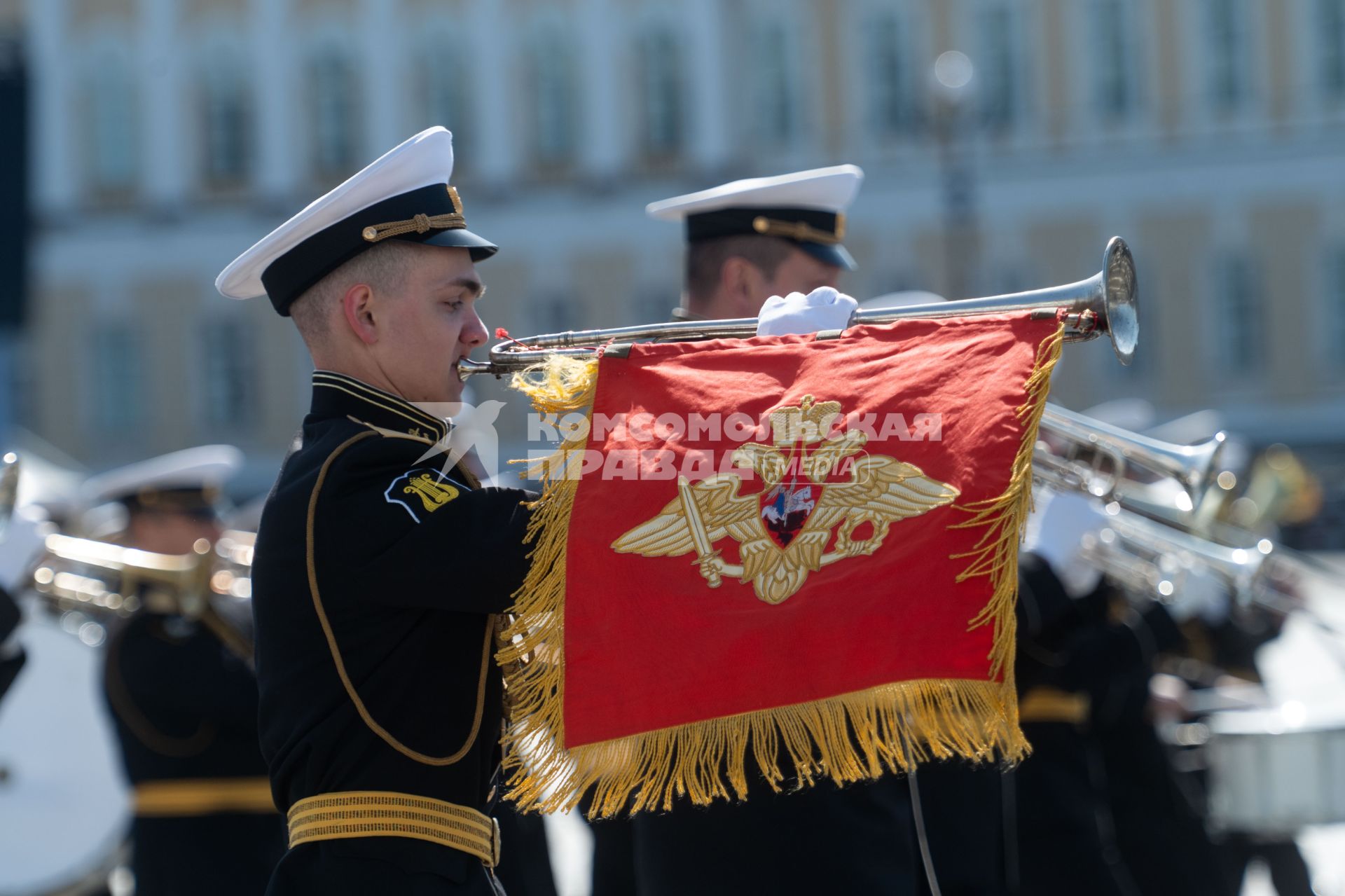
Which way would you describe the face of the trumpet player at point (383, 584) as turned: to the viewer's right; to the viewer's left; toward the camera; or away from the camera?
to the viewer's right

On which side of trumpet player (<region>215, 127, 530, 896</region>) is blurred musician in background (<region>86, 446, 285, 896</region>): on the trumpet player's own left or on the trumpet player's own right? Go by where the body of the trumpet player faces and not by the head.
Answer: on the trumpet player's own left

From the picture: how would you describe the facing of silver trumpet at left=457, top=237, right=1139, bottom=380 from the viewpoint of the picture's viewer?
facing to the right of the viewer

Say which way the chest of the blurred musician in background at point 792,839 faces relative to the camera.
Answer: to the viewer's right

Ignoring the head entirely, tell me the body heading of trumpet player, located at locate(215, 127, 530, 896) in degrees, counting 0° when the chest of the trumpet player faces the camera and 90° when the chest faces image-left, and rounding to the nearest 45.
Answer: approximately 270°

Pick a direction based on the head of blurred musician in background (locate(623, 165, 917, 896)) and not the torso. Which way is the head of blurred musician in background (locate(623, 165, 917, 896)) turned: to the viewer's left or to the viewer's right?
to the viewer's right

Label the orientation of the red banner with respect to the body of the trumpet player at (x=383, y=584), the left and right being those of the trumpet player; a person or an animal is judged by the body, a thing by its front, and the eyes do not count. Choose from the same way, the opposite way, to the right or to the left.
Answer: to the right

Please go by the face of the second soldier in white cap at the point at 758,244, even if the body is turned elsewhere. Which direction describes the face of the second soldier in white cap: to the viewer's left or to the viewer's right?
to the viewer's right

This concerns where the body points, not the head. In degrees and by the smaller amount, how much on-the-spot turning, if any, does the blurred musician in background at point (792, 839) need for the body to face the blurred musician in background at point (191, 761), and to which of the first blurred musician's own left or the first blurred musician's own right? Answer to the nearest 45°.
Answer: approximately 135° to the first blurred musician's own left
